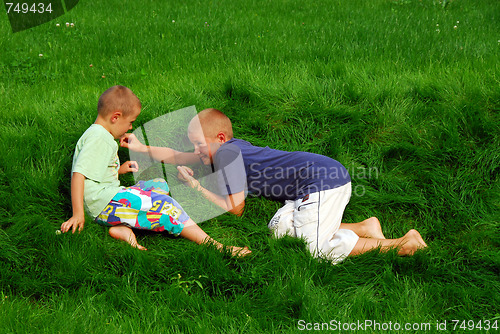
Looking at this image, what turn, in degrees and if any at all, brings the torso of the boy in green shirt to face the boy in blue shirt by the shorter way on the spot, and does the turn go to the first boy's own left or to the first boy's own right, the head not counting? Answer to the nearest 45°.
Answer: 0° — they already face them

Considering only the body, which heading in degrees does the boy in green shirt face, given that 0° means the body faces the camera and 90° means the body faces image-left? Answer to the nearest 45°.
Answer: approximately 270°

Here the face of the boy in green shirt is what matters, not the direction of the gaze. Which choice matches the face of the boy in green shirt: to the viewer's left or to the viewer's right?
to the viewer's right

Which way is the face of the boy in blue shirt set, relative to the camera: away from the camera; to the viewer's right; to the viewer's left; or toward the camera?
to the viewer's left
